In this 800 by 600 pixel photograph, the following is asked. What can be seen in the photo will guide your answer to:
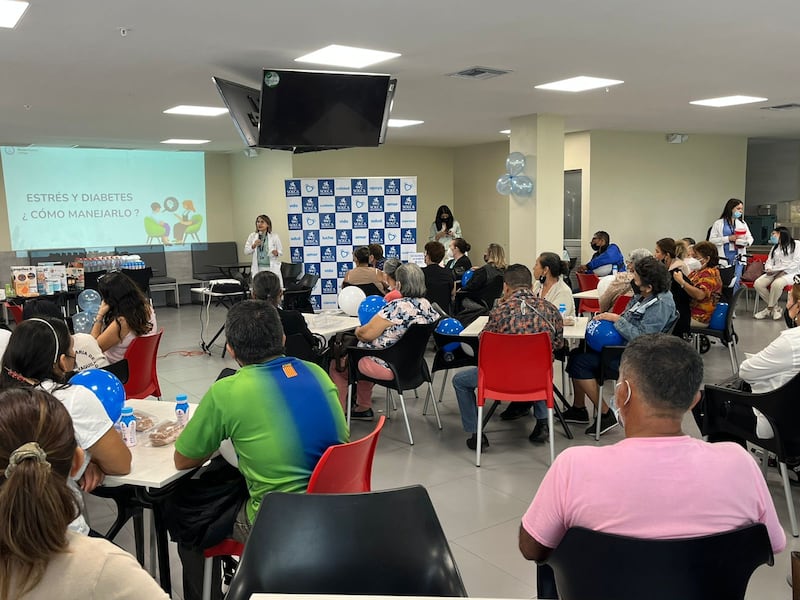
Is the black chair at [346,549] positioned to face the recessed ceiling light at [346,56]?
yes

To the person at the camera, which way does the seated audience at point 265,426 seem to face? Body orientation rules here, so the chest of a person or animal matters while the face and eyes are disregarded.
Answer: facing away from the viewer and to the left of the viewer

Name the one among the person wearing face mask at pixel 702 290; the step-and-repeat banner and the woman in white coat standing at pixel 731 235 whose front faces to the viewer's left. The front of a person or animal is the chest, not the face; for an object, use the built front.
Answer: the person wearing face mask

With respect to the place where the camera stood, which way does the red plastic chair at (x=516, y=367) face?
facing away from the viewer

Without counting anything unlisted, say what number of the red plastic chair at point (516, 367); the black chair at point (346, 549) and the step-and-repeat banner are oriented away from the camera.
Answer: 2

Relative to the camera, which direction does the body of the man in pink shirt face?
away from the camera

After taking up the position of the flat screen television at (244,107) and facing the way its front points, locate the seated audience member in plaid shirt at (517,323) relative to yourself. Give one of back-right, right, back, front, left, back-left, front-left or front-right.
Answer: back

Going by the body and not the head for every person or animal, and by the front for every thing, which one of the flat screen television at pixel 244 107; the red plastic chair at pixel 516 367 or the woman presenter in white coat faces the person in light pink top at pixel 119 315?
the woman presenter in white coat

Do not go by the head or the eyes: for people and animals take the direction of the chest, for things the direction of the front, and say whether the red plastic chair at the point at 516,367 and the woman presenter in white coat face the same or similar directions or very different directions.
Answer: very different directions

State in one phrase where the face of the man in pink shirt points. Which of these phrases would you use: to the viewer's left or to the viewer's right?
to the viewer's left
